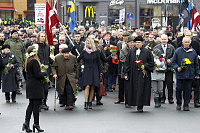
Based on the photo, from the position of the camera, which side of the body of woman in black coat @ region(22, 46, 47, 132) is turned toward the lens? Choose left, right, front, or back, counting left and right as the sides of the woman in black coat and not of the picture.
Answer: right

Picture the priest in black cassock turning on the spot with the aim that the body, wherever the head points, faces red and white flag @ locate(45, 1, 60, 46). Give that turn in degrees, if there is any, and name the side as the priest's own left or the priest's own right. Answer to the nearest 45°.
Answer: approximately 135° to the priest's own right

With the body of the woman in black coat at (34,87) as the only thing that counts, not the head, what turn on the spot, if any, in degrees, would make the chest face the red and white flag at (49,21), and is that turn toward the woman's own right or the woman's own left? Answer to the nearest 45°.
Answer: approximately 90° to the woman's own left

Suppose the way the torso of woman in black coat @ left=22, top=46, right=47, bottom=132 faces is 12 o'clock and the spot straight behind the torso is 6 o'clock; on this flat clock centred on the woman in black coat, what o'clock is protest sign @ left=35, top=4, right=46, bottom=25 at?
The protest sign is roughly at 9 o'clock from the woman in black coat.

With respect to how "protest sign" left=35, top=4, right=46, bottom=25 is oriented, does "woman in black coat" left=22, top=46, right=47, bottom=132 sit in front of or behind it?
in front

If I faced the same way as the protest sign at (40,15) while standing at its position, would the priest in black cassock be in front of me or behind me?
in front

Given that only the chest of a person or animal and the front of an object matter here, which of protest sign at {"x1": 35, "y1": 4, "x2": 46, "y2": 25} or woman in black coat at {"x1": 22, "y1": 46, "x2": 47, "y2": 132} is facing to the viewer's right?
the woman in black coat
